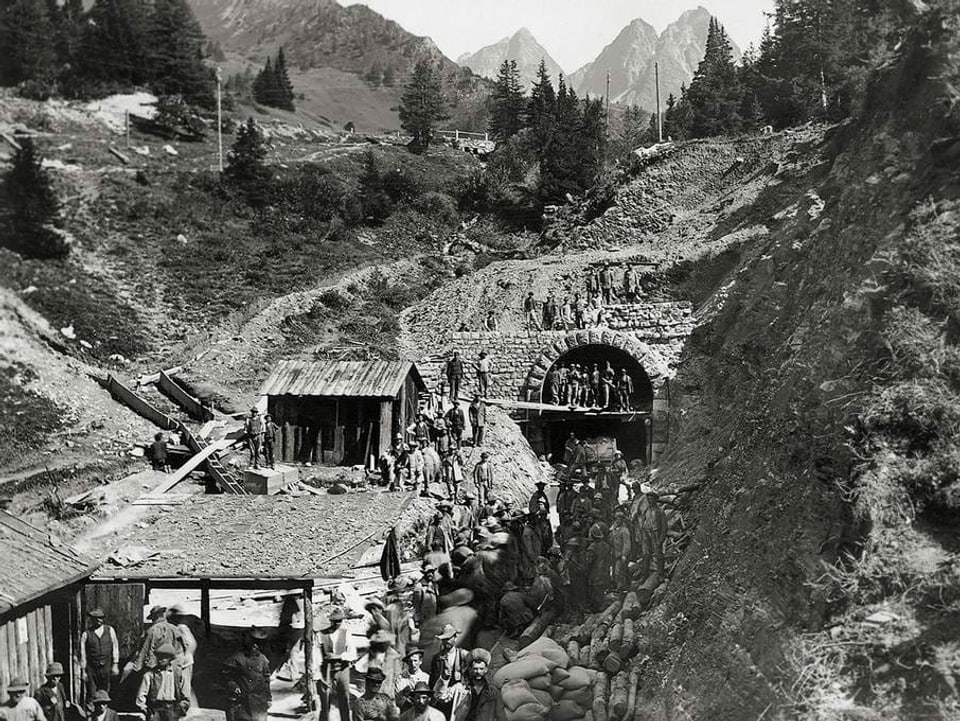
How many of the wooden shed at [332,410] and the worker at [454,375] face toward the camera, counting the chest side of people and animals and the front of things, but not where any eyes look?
2

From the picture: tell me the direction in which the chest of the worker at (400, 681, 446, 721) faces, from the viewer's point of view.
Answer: toward the camera

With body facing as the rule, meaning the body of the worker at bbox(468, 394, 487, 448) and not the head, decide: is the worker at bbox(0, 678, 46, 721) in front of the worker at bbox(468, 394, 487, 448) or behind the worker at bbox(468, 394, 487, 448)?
in front

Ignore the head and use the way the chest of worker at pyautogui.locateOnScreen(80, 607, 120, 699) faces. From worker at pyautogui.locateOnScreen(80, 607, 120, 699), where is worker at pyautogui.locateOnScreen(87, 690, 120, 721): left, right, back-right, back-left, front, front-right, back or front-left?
front

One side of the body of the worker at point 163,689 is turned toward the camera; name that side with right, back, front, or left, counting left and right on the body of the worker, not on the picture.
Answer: front

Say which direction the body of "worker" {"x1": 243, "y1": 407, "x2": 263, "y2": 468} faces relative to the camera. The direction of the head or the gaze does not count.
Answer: toward the camera

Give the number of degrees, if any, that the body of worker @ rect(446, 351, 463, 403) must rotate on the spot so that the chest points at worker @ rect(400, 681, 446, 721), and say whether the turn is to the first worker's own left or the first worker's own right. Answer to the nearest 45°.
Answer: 0° — they already face them

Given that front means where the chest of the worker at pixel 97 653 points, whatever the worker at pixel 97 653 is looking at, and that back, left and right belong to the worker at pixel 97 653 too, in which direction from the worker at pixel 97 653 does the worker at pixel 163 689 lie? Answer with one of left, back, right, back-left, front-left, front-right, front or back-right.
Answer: front-left

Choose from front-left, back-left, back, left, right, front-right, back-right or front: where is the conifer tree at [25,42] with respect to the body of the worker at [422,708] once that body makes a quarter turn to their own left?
back-left

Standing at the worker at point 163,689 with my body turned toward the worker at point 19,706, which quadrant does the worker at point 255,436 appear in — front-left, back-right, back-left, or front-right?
back-right

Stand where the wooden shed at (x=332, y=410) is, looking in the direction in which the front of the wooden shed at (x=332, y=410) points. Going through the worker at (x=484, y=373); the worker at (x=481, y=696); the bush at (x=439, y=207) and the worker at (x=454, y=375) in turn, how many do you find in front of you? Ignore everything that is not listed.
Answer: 1

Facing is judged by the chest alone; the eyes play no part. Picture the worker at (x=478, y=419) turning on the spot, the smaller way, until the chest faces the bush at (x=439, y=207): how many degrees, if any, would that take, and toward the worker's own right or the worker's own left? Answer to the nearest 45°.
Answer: approximately 180°

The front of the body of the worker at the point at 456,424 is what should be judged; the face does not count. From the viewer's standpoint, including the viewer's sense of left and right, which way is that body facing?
facing the viewer
